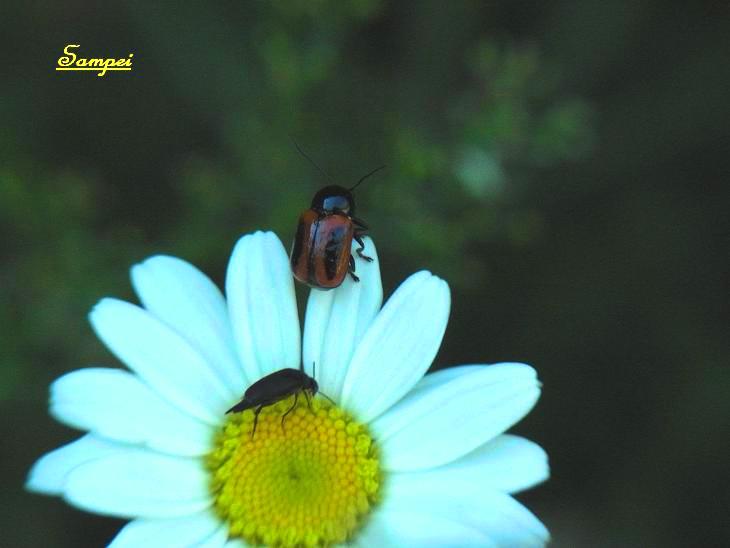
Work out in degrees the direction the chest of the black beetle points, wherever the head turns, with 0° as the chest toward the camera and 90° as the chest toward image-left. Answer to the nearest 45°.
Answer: approximately 270°
